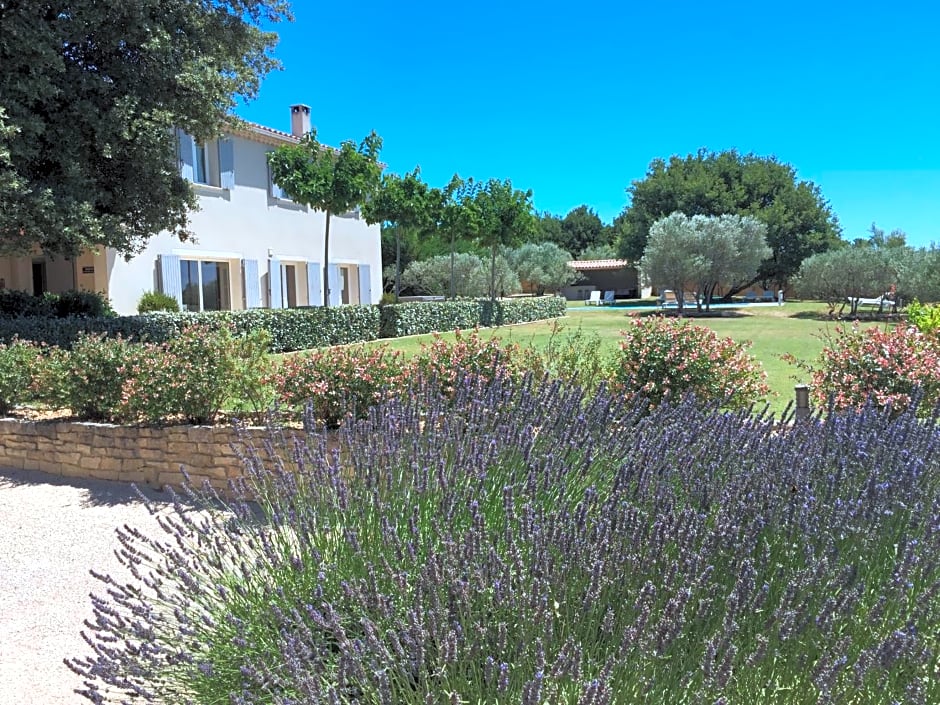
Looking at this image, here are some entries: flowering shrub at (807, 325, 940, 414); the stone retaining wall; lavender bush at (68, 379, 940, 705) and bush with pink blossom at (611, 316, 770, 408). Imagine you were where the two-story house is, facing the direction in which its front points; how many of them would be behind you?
0

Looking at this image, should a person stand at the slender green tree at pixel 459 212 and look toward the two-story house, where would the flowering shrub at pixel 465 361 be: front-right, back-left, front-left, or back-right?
front-left

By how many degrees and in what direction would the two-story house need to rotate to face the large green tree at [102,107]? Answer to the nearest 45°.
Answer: approximately 45° to its right

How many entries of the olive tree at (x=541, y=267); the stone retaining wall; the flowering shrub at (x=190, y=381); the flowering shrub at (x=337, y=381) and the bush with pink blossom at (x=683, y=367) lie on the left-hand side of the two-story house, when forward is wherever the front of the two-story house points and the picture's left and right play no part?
1

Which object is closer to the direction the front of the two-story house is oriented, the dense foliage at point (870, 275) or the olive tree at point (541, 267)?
the dense foliage

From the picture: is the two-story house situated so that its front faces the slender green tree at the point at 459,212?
no

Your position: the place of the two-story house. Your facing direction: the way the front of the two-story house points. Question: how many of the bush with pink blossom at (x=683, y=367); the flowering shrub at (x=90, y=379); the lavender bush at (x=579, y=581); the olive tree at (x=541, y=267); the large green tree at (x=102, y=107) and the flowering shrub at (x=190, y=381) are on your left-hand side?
1

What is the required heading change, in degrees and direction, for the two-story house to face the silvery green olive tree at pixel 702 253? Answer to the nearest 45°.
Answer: approximately 45° to its left

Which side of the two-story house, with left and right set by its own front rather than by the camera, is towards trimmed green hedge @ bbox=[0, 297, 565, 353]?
front

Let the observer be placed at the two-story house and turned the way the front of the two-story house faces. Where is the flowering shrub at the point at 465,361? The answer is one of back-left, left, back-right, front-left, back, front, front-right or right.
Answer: front-right

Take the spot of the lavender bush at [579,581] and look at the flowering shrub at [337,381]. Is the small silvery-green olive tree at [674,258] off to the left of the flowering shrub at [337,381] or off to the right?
right

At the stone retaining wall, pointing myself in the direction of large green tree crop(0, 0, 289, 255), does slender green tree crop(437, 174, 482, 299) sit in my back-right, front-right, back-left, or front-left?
front-right

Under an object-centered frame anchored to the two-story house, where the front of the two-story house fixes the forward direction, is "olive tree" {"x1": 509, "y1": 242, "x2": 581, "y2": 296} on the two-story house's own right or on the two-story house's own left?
on the two-story house's own left

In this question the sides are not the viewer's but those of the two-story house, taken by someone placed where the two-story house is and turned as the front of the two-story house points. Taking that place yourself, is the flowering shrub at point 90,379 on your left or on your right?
on your right

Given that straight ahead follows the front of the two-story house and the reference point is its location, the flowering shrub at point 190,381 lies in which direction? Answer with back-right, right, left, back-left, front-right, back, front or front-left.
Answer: front-right

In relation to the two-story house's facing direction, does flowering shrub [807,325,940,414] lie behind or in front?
in front

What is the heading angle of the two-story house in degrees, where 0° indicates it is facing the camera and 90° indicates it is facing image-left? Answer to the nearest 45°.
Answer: approximately 315°

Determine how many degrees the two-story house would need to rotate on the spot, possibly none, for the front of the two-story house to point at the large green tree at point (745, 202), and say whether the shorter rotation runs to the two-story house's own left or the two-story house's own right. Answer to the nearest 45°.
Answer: approximately 90° to the two-story house's own left
